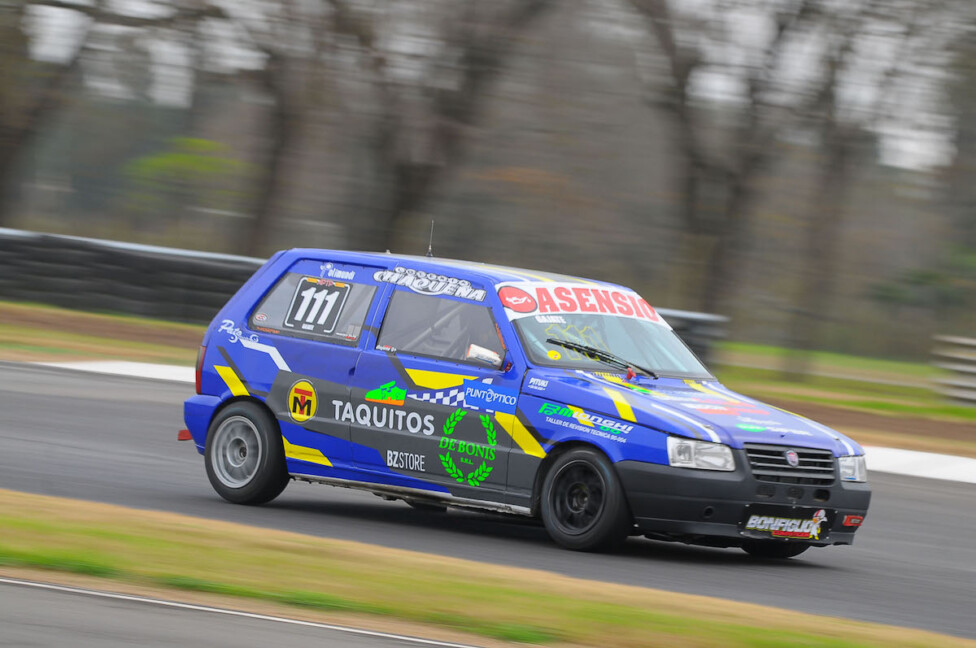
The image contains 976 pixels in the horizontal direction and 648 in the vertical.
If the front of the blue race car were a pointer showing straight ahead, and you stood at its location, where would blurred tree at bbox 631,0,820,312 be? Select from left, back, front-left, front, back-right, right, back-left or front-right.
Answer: back-left

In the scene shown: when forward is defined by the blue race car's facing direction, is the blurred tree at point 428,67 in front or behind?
behind

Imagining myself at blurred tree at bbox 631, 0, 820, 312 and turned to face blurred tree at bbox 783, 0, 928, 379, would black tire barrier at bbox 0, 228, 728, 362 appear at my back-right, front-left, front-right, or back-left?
back-right

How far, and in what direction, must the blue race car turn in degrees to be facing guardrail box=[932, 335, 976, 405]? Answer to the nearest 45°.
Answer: approximately 90° to its left

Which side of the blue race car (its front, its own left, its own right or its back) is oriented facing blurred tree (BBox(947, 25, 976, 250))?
left

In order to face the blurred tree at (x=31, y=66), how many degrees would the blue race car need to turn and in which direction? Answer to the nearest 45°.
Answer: approximately 180°

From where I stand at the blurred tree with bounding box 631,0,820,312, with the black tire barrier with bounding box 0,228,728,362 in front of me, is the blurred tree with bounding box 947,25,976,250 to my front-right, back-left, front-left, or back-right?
back-left

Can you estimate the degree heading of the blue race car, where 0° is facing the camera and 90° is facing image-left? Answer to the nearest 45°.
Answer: approximately 315°

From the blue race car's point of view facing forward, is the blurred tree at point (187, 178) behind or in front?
behind
